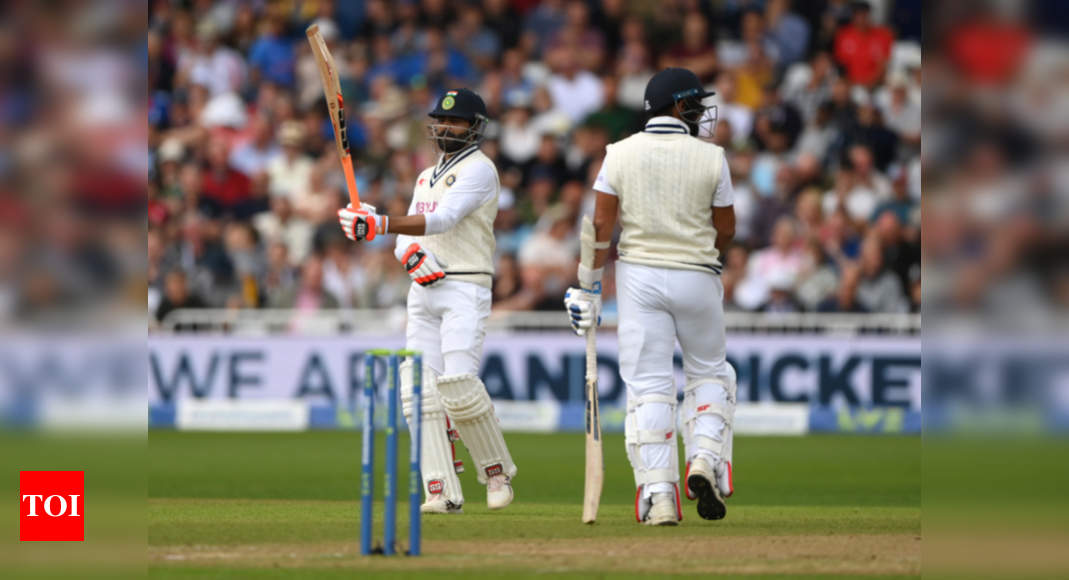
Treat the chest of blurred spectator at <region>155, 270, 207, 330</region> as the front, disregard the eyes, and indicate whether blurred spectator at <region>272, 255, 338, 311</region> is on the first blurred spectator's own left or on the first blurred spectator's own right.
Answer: on the first blurred spectator's own left

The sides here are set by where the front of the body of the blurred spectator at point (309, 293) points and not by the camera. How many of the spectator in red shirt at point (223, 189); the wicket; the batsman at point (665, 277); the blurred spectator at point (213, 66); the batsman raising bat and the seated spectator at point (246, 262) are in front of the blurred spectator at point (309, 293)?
3

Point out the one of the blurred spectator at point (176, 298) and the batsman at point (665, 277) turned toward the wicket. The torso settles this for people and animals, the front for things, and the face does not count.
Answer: the blurred spectator

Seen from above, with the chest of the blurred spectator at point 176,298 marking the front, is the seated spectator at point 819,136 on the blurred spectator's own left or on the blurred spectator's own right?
on the blurred spectator's own left

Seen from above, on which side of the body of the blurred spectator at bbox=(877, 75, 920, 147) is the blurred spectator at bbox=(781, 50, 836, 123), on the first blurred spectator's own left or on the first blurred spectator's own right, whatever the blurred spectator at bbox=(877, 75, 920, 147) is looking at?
on the first blurred spectator's own right

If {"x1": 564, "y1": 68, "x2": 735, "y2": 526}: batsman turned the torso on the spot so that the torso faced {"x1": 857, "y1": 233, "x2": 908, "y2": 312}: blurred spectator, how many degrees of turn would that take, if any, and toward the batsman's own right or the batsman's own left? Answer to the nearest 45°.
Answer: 0° — they already face them

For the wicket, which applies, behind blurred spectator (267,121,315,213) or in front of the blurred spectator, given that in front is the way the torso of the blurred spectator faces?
in front

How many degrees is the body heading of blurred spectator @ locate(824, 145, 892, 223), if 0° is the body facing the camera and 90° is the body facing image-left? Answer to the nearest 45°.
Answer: approximately 0°

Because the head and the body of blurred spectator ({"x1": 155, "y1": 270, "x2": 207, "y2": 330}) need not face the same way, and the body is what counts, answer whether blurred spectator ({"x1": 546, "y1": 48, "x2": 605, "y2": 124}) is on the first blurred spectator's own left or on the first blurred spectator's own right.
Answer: on the first blurred spectator's own left
